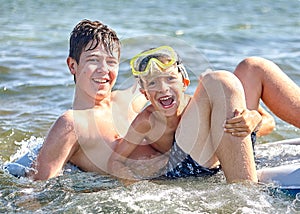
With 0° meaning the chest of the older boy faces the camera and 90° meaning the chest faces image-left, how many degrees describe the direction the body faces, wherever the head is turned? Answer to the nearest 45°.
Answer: approximately 315°

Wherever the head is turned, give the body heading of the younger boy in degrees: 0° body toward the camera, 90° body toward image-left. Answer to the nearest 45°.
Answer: approximately 0°

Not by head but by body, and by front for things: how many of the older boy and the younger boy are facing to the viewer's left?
0

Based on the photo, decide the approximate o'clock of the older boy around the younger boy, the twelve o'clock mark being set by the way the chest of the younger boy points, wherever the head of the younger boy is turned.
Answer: The older boy is roughly at 4 o'clock from the younger boy.
